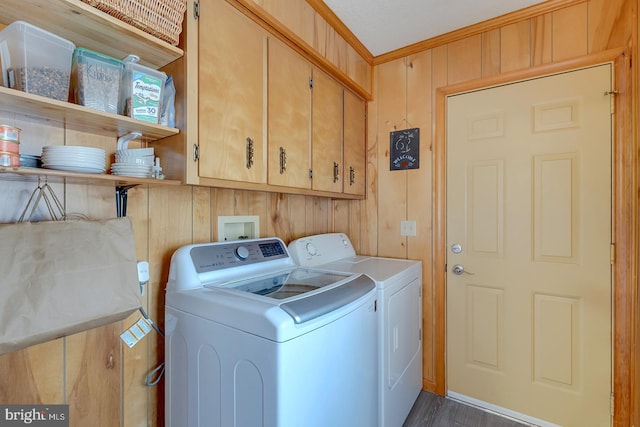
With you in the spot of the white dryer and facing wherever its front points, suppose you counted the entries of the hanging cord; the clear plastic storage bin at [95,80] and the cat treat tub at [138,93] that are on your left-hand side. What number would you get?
0

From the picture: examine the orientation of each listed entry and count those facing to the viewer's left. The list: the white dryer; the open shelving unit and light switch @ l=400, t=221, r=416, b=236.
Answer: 0

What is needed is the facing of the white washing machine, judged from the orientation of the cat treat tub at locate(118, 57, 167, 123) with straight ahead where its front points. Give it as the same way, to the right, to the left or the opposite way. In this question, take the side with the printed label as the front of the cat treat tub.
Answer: the same way

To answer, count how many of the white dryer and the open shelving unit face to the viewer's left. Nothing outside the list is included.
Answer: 0

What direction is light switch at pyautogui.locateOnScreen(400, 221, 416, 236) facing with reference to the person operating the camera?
facing the viewer

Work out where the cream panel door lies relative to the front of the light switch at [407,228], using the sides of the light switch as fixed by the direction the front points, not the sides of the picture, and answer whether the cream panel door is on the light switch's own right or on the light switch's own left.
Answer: on the light switch's own left

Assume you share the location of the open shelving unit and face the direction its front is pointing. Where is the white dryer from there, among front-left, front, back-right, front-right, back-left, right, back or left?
front-left

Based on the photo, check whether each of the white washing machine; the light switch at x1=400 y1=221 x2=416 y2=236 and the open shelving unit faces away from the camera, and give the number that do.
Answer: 0

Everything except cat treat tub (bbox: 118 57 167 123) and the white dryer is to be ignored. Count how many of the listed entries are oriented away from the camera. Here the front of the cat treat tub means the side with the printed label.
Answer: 0

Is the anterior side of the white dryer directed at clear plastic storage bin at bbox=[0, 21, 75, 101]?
no
